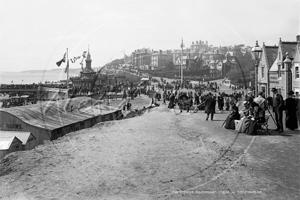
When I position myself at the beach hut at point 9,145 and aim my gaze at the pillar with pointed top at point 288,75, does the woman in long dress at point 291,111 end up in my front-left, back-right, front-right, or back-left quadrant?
front-right

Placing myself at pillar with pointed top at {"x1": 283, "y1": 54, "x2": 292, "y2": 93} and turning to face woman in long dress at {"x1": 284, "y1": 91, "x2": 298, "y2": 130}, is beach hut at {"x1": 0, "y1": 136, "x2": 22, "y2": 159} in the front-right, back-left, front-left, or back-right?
front-right
